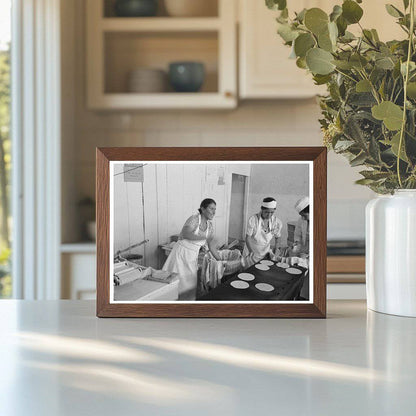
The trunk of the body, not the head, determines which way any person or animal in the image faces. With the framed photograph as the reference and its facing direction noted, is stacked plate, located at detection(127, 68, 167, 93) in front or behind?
behind

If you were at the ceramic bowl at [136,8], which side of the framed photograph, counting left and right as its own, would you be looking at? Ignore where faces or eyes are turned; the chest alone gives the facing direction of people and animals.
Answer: back

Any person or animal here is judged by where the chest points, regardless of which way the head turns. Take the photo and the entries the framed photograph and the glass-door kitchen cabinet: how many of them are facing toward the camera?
2

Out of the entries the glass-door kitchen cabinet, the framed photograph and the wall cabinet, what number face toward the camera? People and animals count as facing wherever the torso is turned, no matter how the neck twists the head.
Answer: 3

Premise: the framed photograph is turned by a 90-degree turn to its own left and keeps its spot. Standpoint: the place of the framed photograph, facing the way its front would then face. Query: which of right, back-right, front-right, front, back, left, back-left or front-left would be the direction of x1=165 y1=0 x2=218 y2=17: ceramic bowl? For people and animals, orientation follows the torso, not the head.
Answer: left

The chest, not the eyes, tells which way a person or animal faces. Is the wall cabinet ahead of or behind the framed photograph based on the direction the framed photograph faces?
behind

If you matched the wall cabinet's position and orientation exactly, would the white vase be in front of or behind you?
in front

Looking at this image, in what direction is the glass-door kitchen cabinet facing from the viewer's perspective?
toward the camera

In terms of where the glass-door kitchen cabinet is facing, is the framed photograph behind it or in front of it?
in front

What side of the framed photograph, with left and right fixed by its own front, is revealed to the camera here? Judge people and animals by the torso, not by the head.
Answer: front
